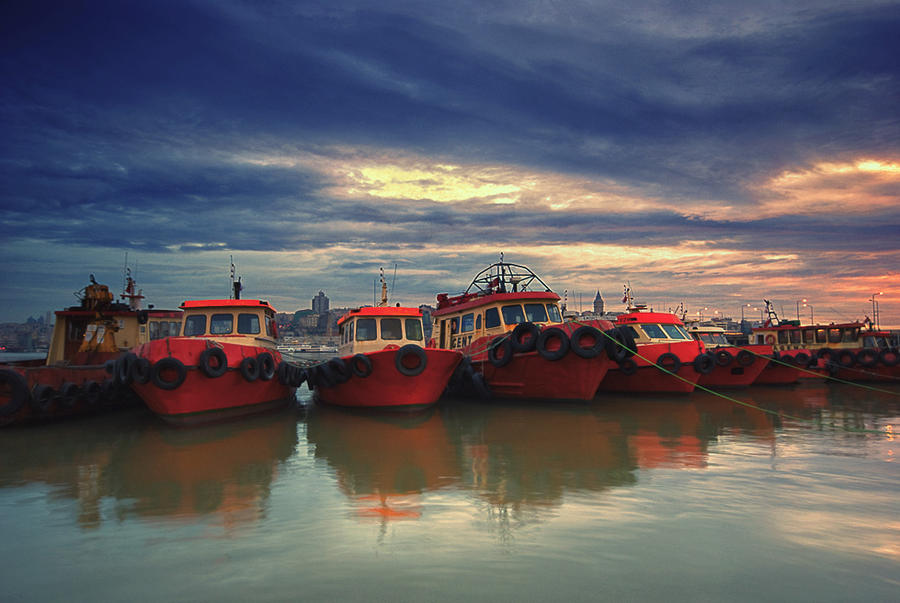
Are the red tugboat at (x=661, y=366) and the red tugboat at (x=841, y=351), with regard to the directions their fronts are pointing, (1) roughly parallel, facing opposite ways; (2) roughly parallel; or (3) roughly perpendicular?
roughly parallel

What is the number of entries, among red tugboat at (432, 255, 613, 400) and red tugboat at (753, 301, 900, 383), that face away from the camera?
0

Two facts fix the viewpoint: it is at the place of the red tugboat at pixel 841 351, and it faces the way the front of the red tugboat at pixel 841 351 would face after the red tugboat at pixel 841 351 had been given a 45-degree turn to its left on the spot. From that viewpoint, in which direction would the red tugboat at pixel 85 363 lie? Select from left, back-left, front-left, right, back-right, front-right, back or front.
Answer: back-right

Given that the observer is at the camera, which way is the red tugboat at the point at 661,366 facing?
facing the viewer and to the right of the viewer

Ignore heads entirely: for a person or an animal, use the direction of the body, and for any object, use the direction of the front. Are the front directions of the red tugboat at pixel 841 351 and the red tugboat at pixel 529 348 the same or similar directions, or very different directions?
same or similar directions

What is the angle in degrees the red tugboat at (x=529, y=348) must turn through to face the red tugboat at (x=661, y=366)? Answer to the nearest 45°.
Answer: approximately 90° to its left

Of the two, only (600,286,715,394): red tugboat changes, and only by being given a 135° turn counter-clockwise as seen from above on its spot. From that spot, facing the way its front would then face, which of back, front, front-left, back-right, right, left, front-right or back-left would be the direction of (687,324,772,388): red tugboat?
front-right

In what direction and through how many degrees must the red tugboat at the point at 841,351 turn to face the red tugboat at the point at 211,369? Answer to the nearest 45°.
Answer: approximately 90° to its right

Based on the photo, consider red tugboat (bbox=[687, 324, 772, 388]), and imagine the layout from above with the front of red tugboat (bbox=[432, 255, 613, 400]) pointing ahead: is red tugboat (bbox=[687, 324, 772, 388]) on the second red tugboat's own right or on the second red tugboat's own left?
on the second red tugboat's own left

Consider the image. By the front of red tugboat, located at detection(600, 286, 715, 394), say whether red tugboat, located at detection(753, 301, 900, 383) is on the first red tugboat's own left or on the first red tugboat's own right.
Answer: on the first red tugboat's own left

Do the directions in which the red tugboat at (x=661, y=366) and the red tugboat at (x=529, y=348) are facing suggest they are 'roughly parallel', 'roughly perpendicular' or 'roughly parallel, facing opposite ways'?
roughly parallel

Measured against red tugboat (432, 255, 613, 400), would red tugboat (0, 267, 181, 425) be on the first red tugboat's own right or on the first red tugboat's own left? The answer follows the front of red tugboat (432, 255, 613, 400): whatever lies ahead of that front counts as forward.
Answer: on the first red tugboat's own right

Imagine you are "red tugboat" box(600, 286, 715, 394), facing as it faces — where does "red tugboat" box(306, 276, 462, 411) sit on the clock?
"red tugboat" box(306, 276, 462, 411) is roughly at 3 o'clock from "red tugboat" box(600, 286, 715, 394).

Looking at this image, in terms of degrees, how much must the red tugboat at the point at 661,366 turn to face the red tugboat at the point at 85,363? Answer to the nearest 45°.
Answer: approximately 90° to its right

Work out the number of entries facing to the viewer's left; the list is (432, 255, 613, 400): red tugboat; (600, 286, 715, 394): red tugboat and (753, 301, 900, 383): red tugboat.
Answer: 0
